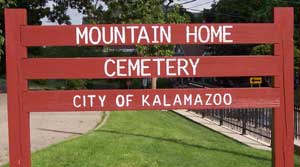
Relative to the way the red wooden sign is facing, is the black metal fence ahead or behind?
behind

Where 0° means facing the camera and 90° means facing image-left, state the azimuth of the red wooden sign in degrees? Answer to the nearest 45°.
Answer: approximately 0°
